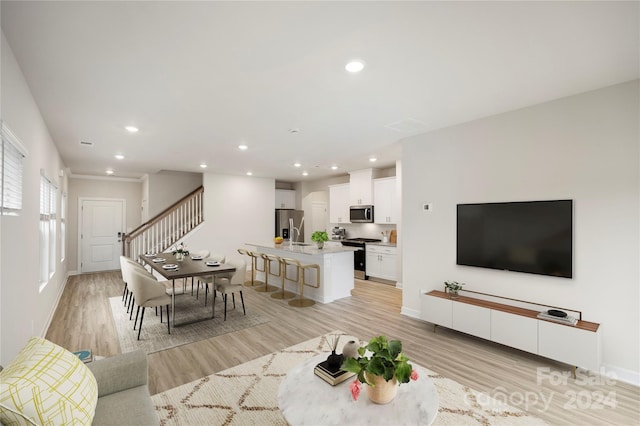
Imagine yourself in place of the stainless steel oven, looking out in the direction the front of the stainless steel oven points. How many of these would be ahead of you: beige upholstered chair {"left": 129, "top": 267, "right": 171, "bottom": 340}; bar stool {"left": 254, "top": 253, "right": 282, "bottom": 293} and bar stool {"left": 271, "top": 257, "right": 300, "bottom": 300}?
3

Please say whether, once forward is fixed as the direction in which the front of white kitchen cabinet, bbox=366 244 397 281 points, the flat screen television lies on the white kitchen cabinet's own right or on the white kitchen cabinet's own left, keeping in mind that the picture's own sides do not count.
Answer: on the white kitchen cabinet's own left

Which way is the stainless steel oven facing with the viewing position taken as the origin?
facing the viewer and to the left of the viewer

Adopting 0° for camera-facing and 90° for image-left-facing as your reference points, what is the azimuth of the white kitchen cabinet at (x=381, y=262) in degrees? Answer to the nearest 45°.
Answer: approximately 45°

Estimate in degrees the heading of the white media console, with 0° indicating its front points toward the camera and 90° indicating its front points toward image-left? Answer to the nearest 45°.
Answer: approximately 45°

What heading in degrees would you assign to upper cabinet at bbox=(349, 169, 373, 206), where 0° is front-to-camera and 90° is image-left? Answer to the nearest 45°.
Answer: approximately 45°

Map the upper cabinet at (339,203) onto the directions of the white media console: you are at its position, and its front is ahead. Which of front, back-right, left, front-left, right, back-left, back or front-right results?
right

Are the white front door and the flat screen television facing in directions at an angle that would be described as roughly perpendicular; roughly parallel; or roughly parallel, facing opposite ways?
roughly perpendicular

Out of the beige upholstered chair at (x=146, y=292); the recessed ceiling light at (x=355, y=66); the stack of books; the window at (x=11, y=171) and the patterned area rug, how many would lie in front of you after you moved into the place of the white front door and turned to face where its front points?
5

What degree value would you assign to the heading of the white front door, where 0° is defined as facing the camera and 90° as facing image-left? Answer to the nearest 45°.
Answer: approximately 0°

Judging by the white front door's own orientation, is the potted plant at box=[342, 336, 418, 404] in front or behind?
in front

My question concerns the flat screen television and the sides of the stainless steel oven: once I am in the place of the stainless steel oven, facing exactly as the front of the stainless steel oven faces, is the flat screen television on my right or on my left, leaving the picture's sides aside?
on my left
